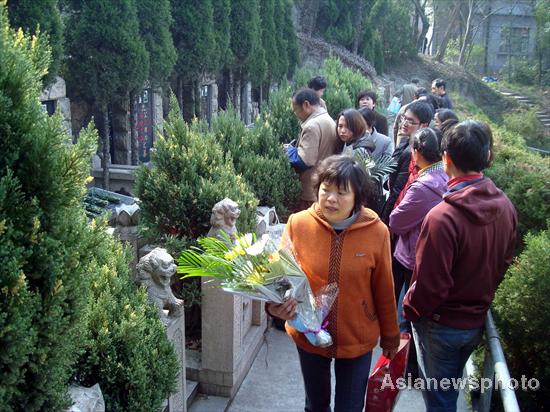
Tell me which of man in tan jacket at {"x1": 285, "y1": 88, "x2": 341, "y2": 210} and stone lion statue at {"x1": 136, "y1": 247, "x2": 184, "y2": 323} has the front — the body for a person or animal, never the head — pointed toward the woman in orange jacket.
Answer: the stone lion statue

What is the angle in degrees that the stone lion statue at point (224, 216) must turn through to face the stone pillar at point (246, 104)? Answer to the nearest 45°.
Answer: approximately 135° to its left

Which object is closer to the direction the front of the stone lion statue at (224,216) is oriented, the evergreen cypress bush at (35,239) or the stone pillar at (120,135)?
the evergreen cypress bush

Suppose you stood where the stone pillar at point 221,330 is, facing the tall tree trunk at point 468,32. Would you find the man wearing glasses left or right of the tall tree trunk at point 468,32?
right

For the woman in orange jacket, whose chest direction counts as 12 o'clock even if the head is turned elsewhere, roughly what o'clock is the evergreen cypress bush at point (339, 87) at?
The evergreen cypress bush is roughly at 6 o'clock from the woman in orange jacket.

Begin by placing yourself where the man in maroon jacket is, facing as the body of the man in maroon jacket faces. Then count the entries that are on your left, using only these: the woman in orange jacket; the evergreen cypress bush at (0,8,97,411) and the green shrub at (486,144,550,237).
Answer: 2

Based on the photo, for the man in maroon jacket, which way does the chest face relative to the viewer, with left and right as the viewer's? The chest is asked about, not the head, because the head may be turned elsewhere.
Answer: facing away from the viewer and to the left of the viewer

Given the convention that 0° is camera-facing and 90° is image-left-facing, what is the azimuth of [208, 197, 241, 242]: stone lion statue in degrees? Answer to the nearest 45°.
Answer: approximately 315°

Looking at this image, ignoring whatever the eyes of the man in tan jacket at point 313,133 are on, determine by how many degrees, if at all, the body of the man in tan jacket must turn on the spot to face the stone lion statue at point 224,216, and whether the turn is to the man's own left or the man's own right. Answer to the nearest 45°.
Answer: approximately 90° to the man's own left
